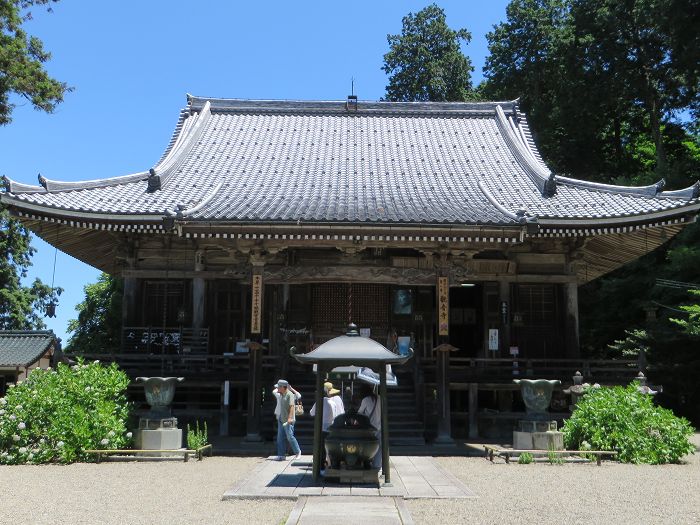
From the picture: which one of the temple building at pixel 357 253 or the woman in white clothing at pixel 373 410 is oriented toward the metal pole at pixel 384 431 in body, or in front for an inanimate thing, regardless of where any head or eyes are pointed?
the temple building

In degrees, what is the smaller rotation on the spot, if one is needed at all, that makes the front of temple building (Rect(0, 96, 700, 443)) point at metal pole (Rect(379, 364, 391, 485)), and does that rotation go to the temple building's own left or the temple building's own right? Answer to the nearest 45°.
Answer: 0° — it already faces it

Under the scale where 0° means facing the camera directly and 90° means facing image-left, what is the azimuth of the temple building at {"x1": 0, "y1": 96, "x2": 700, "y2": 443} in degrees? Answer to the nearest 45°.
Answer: approximately 0°

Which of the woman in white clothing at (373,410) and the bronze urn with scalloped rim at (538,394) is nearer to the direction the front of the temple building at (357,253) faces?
the woman in white clothing

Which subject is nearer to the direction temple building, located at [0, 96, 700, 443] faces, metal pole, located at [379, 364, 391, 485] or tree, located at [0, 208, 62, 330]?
the metal pole

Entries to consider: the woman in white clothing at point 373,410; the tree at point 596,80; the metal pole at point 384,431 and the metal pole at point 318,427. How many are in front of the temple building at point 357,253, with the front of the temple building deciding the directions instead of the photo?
3
